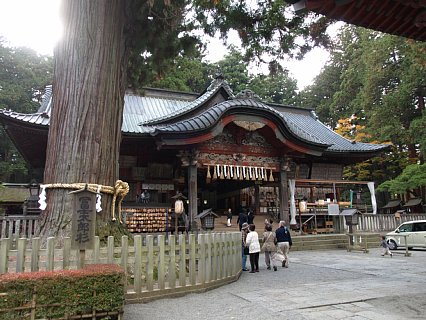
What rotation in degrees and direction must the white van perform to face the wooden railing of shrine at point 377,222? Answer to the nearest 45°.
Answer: approximately 45° to its right

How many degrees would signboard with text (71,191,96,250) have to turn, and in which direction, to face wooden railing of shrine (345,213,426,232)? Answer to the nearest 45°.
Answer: approximately 135° to its left

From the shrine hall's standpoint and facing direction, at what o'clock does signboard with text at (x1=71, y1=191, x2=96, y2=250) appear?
The signboard with text is roughly at 2 o'clock from the shrine hall.

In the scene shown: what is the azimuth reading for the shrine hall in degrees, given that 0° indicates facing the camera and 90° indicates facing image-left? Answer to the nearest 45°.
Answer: approximately 315°

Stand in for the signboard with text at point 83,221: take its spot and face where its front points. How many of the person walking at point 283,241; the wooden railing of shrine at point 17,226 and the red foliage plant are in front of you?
1

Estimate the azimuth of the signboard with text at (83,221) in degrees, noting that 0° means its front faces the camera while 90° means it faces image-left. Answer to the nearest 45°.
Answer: approximately 0°

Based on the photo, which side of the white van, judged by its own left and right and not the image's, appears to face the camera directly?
left

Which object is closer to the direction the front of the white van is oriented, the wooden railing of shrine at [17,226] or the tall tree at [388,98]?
the wooden railing of shrine

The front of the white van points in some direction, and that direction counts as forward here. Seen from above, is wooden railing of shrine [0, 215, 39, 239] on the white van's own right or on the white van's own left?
on the white van's own left

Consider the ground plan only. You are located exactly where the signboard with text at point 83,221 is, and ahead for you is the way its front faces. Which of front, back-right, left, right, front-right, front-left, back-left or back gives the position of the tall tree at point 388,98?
back-left

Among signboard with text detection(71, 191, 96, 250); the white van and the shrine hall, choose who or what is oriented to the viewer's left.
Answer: the white van
